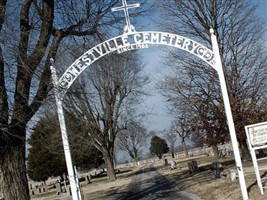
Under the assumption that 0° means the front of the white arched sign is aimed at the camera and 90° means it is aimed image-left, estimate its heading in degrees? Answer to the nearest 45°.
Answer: approximately 0°

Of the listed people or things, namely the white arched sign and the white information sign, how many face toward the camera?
2

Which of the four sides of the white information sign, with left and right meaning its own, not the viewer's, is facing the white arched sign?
right

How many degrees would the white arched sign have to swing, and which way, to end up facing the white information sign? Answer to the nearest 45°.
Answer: approximately 90° to its left

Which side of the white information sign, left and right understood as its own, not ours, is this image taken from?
front

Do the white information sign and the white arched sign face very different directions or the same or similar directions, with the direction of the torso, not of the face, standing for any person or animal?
same or similar directions
